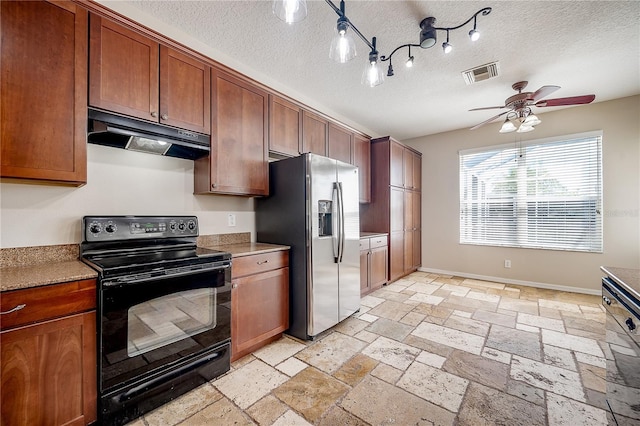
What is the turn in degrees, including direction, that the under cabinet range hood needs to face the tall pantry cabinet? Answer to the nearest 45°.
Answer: approximately 45° to its left

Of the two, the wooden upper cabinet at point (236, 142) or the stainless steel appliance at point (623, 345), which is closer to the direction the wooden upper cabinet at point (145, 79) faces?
the stainless steel appliance

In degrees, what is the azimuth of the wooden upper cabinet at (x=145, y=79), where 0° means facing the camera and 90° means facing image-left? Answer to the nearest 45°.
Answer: approximately 315°

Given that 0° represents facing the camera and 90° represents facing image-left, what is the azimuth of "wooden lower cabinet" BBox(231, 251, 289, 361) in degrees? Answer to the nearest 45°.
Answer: approximately 315°

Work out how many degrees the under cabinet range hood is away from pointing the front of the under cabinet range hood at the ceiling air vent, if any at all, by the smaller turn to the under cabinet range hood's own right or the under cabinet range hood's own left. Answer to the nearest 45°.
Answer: approximately 45° to the under cabinet range hood's own left

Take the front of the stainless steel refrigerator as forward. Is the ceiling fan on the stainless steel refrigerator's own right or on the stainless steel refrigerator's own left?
on the stainless steel refrigerator's own left

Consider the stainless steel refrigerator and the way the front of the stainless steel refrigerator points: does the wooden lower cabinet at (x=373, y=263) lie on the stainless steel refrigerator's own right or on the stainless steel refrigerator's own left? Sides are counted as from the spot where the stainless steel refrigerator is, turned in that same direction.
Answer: on the stainless steel refrigerator's own left

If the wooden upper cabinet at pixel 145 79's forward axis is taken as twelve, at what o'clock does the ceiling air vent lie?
The ceiling air vent is roughly at 11 o'clock from the wooden upper cabinet.
